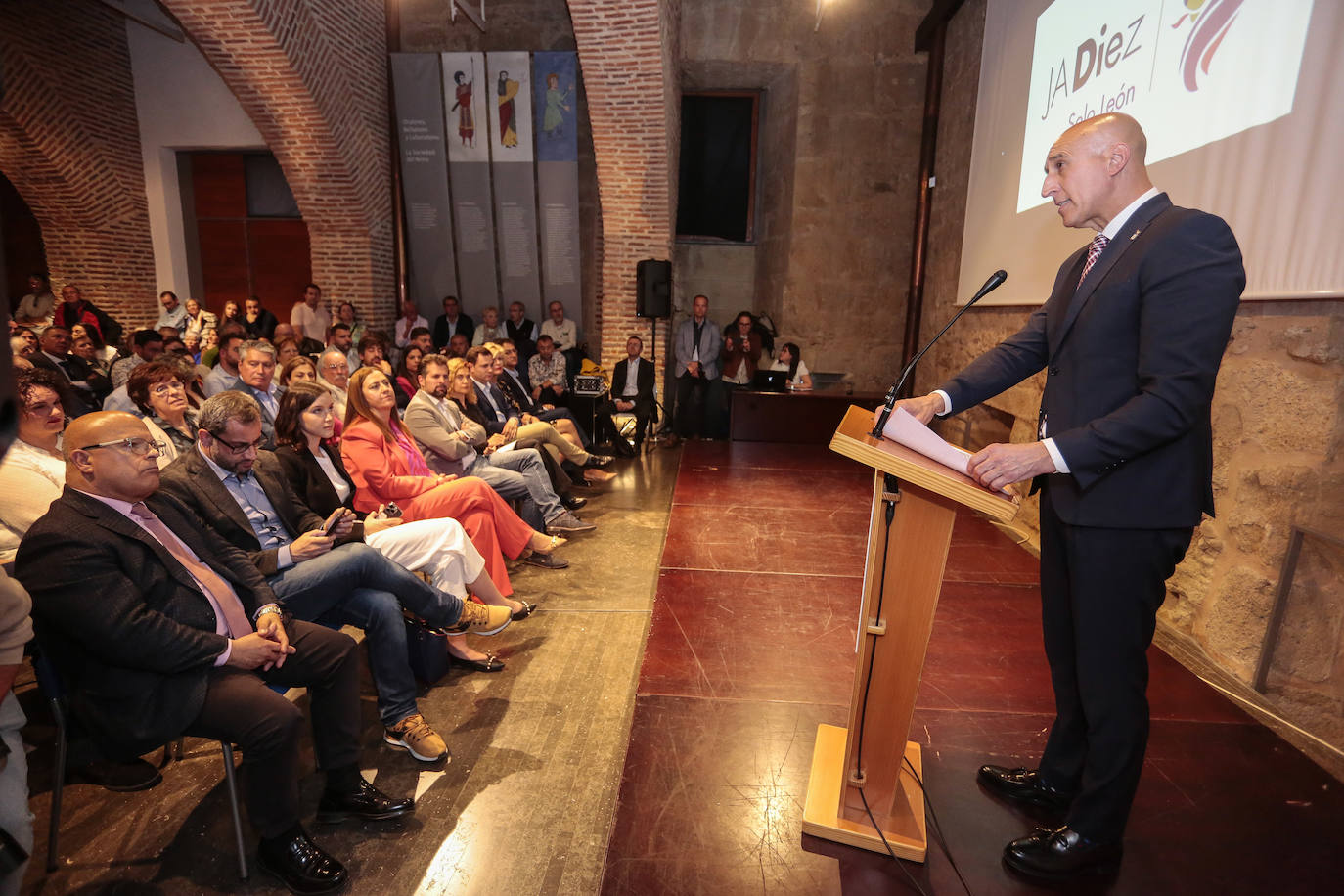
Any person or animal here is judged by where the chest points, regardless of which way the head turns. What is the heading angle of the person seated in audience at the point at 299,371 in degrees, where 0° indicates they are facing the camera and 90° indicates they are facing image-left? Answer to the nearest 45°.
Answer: approximately 315°

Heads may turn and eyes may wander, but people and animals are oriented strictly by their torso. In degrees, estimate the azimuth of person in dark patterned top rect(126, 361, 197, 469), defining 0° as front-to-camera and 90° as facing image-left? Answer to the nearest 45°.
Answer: approximately 315°

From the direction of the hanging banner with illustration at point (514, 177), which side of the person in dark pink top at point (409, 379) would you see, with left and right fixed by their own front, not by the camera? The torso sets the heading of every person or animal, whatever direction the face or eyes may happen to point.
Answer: left

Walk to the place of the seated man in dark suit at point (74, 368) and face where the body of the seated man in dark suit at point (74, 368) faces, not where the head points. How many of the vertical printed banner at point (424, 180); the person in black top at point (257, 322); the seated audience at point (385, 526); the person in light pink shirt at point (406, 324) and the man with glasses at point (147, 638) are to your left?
3

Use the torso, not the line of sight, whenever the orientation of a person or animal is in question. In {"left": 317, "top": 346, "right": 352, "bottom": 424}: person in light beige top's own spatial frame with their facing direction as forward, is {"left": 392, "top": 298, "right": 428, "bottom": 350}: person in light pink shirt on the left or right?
on their left

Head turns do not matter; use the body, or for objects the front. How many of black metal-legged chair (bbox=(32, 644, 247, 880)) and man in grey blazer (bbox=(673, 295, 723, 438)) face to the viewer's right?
1

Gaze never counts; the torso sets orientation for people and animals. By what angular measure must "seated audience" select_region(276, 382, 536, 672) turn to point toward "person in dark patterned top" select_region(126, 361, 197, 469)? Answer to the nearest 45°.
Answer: approximately 180°

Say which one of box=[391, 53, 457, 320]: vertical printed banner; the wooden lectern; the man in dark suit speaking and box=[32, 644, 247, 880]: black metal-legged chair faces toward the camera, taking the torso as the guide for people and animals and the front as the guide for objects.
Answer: the vertical printed banner

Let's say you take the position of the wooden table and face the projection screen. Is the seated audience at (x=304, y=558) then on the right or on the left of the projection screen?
right

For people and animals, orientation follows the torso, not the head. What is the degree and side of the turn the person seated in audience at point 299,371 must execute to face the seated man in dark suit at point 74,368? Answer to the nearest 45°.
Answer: approximately 180°

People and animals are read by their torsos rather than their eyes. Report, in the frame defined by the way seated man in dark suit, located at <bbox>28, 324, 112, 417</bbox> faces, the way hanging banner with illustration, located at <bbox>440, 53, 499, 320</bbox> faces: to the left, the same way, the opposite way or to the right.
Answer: to the right

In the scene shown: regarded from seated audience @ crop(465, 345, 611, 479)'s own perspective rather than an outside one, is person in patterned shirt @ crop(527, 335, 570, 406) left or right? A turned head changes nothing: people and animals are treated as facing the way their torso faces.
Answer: on their left

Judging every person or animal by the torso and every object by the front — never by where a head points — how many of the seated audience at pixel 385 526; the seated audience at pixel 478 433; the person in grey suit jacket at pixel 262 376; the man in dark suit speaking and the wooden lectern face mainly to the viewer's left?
2
